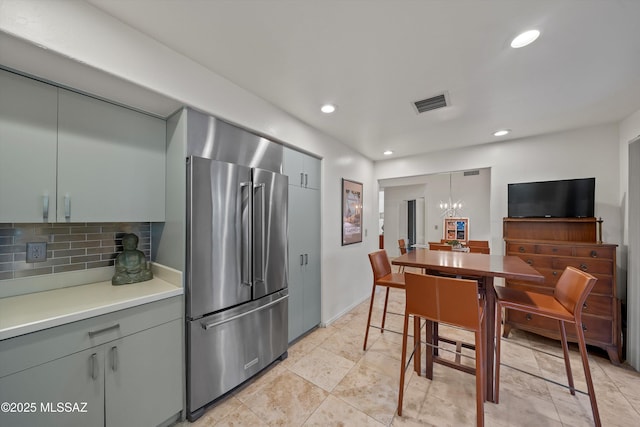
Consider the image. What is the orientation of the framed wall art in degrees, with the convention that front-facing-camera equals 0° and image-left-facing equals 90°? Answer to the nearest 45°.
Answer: approximately 315°

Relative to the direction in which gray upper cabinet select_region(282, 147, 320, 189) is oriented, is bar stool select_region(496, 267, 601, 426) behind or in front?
in front

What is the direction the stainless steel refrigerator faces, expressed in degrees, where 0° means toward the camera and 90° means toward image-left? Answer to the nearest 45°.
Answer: approximately 315°

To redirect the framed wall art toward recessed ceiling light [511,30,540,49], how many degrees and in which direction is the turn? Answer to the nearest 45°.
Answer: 0° — it already faces it

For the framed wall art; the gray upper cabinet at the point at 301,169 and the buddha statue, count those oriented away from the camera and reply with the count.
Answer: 0

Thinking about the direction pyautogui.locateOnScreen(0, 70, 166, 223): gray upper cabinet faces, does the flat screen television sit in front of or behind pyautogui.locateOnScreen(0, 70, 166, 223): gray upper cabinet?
in front

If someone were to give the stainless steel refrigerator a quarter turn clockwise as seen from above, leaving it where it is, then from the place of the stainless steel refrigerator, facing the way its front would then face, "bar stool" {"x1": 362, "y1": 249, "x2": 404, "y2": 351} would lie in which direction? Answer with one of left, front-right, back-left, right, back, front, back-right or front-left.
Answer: back-left

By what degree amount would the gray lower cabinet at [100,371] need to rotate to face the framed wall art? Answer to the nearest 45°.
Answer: approximately 45° to its left

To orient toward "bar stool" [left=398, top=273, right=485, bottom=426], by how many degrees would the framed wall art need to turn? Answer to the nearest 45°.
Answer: approximately 45° to its right

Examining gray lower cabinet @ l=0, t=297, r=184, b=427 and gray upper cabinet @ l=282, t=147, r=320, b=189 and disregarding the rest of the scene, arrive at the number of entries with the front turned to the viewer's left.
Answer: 0

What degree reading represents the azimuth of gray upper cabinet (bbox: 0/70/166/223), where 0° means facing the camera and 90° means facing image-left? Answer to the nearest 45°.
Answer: approximately 315°

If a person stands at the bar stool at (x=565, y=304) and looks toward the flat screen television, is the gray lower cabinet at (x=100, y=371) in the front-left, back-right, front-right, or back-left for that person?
back-left

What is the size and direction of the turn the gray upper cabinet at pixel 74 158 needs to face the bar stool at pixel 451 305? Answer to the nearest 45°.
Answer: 0° — it already faces it

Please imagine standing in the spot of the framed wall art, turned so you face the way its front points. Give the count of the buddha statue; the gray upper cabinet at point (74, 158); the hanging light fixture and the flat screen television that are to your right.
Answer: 2

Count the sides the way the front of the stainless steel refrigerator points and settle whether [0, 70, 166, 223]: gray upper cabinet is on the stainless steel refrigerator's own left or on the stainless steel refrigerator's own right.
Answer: on the stainless steel refrigerator's own right

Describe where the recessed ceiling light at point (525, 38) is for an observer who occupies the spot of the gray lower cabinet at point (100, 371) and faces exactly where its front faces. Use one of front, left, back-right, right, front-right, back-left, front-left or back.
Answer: front

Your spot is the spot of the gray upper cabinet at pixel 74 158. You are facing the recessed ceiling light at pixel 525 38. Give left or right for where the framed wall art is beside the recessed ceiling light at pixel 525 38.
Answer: left
